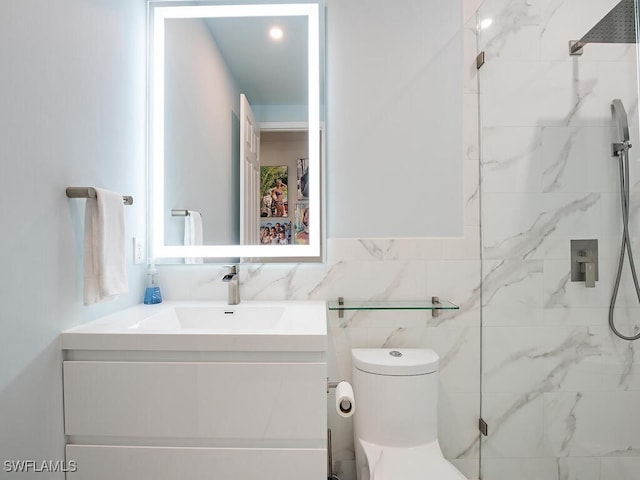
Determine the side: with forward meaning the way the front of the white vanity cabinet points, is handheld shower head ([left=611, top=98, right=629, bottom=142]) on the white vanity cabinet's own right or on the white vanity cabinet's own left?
on the white vanity cabinet's own left

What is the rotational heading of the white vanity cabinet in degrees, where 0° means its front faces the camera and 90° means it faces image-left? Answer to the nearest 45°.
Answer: approximately 0°

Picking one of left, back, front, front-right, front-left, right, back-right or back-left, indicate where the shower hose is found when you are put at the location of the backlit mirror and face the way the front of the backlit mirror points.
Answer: front-left

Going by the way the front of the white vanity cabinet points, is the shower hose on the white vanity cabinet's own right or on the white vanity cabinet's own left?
on the white vanity cabinet's own left

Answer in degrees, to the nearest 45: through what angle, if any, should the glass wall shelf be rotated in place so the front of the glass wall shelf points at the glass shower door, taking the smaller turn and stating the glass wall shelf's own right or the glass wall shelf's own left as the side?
approximately 45° to the glass wall shelf's own left

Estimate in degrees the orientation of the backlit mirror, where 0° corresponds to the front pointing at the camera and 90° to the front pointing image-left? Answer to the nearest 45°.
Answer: approximately 0°
